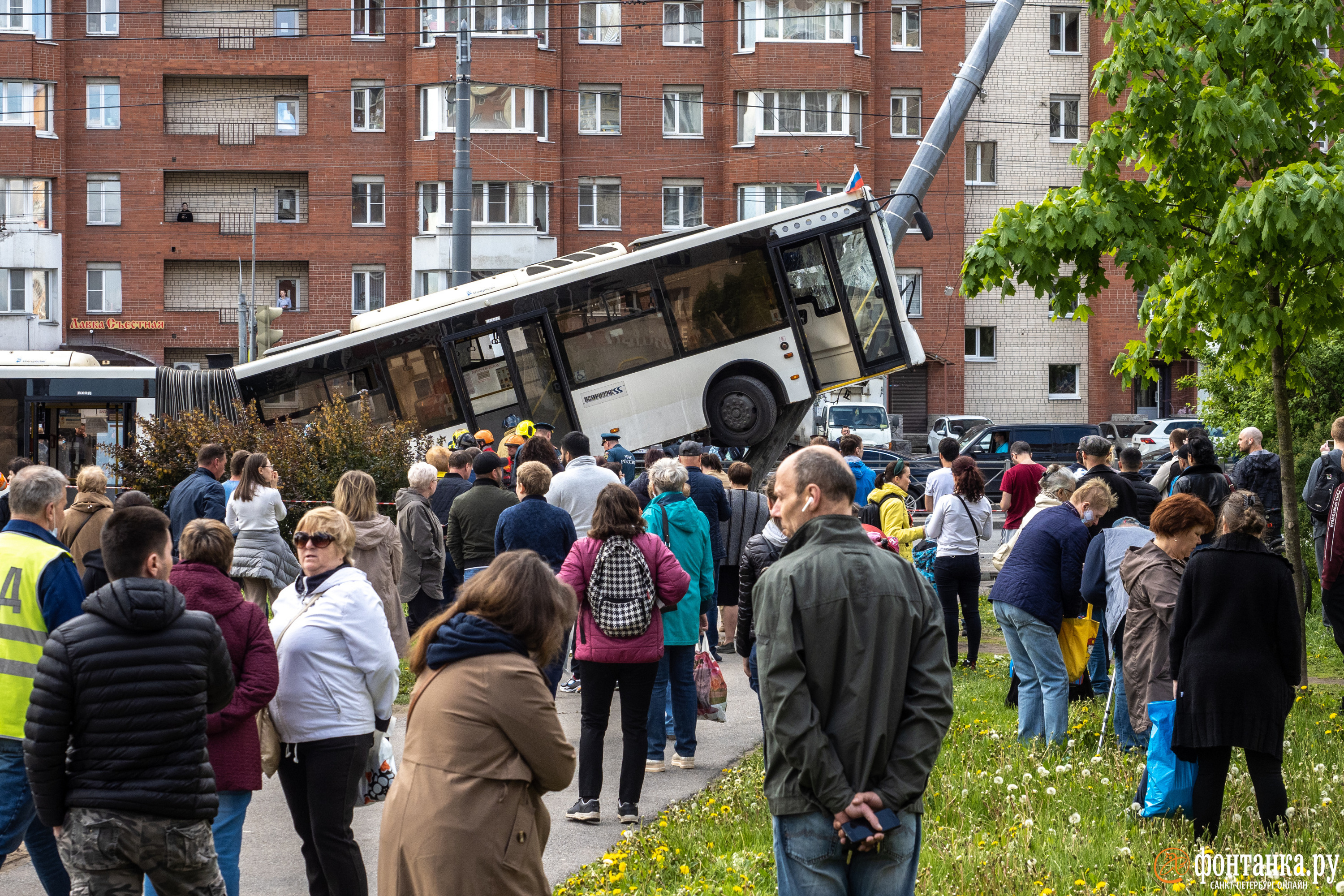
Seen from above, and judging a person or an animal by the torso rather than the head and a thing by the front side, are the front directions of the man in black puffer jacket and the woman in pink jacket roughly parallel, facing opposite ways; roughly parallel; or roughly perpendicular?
roughly parallel

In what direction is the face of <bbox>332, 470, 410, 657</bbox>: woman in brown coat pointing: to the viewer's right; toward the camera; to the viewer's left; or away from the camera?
away from the camera

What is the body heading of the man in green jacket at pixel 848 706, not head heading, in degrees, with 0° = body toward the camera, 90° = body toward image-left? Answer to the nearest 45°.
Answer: approximately 180°

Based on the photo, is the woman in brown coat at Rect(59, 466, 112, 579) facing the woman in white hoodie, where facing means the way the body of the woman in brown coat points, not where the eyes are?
no

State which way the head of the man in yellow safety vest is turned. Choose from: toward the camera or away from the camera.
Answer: away from the camera

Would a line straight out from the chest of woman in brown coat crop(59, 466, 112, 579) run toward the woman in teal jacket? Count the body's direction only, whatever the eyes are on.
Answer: no

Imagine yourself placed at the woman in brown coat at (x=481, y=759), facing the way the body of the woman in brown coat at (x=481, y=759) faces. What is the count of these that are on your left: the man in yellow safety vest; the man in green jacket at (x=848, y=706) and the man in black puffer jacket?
2

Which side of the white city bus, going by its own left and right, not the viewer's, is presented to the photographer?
right

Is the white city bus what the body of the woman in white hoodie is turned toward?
no

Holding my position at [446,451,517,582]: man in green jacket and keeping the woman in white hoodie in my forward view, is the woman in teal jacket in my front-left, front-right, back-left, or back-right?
front-left

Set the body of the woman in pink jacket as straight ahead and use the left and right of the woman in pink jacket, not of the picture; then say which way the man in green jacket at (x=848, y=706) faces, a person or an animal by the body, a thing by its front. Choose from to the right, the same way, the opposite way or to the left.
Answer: the same way

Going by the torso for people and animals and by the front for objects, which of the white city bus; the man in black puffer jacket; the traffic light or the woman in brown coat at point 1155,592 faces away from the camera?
the man in black puffer jacket
